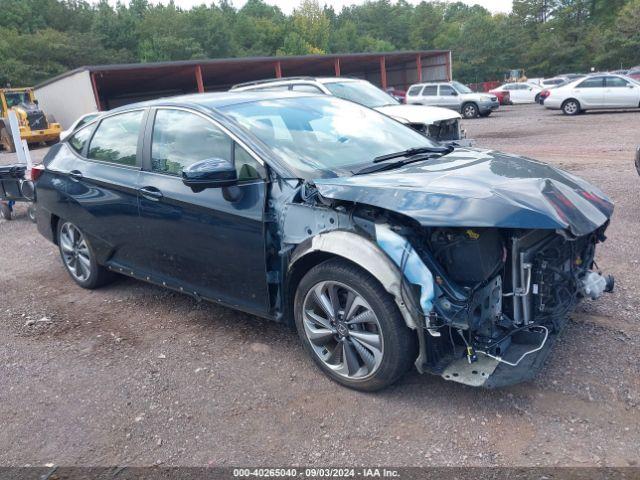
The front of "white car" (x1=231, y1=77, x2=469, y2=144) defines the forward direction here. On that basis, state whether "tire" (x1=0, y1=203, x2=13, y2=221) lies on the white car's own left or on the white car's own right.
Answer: on the white car's own right

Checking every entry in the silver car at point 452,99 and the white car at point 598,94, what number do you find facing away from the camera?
0

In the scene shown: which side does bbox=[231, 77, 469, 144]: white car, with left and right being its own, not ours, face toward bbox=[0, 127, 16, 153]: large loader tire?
back

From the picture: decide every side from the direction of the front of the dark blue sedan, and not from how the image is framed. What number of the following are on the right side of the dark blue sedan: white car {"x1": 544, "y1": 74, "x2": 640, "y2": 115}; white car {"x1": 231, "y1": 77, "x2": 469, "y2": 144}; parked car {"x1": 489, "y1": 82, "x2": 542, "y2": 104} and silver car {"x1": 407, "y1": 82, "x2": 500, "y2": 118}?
0

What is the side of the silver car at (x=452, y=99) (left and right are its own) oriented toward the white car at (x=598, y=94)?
front

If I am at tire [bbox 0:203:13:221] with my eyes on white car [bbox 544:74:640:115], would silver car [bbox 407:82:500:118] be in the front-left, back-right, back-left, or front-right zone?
front-left

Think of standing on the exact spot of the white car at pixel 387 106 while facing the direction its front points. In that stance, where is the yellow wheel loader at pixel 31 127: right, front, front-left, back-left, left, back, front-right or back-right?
back

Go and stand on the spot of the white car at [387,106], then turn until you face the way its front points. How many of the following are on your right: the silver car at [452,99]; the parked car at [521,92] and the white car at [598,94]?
0

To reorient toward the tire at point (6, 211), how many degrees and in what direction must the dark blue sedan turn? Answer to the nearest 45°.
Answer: approximately 180°

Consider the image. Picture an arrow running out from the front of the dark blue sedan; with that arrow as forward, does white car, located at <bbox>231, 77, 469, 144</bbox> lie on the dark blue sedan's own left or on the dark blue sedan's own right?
on the dark blue sedan's own left

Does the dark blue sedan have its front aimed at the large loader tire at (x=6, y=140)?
no

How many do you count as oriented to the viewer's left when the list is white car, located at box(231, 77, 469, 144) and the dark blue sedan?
0

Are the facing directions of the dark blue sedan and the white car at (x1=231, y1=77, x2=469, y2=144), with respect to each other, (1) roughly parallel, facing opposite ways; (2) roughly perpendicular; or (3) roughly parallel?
roughly parallel
